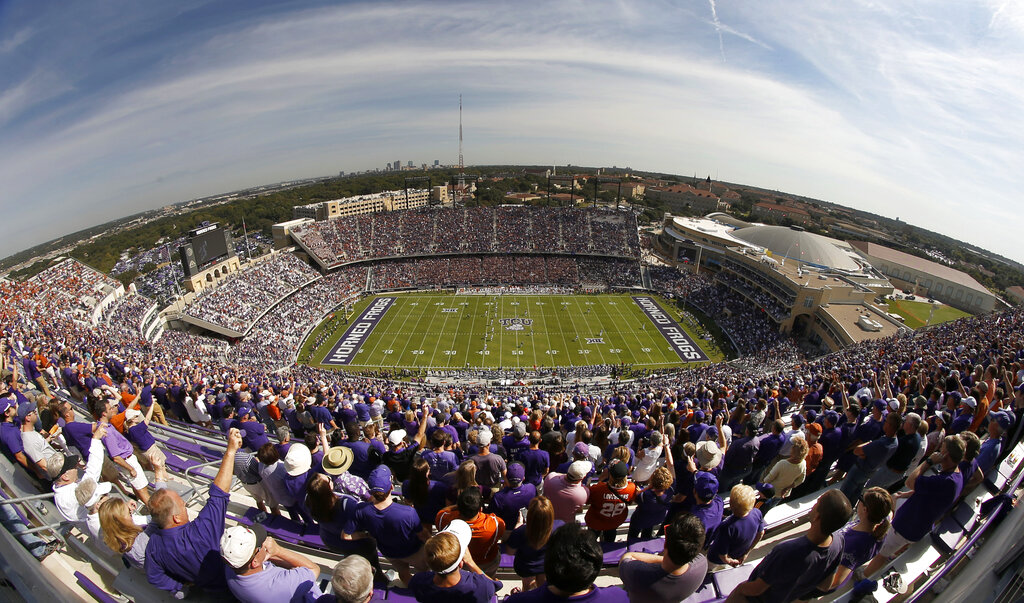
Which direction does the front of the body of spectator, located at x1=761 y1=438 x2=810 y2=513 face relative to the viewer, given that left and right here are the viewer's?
facing away from the viewer and to the left of the viewer

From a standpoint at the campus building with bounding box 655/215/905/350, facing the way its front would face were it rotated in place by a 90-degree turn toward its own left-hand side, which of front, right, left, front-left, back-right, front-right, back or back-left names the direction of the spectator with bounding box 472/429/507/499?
front-right

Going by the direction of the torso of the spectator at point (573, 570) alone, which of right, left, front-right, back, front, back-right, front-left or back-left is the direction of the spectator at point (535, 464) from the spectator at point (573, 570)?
front

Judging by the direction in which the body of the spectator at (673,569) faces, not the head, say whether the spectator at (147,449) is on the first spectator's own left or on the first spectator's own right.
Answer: on the first spectator's own left

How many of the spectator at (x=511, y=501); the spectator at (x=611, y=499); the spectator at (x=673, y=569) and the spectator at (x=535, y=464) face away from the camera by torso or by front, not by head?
4

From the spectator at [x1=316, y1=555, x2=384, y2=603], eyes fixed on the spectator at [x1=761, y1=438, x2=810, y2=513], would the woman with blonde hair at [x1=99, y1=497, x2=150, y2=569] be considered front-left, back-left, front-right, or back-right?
back-left

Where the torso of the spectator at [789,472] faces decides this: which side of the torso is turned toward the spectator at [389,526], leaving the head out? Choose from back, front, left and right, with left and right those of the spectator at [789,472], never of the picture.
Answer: left

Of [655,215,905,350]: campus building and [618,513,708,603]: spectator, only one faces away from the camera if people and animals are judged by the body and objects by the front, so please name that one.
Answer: the spectator

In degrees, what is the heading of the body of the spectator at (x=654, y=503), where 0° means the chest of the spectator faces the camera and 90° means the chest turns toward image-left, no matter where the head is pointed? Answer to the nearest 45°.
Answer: approximately 180°

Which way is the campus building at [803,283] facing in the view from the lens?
facing the viewer and to the left of the viewer

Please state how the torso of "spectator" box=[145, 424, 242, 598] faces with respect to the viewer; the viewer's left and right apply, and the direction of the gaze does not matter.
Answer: facing away from the viewer and to the right of the viewer

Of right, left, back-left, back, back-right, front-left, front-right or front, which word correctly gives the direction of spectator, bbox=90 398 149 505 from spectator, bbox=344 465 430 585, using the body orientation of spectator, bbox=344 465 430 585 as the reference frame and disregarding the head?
front-left

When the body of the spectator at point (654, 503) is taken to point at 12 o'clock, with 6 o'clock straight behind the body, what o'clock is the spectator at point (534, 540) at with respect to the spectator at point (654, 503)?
the spectator at point (534, 540) is roughly at 7 o'clock from the spectator at point (654, 503).

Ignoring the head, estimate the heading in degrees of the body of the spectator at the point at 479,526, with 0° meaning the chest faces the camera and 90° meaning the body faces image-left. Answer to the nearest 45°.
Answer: approximately 180°

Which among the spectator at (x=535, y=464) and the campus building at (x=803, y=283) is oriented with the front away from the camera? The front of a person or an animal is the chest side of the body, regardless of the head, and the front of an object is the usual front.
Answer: the spectator

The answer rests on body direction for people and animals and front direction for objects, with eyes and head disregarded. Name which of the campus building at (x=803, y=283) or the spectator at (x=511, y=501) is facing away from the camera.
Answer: the spectator

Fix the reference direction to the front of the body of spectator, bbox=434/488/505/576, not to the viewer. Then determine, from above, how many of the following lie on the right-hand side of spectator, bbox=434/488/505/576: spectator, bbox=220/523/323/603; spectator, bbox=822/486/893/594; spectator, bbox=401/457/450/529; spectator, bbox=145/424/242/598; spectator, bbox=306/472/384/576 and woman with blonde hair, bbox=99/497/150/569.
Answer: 1

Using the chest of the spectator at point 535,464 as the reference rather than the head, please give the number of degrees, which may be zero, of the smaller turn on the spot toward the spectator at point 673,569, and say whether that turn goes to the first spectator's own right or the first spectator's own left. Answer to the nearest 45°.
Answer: approximately 180°

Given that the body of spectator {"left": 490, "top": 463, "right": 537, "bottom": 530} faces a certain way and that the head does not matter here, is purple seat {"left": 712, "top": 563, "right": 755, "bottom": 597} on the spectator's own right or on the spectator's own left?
on the spectator's own right

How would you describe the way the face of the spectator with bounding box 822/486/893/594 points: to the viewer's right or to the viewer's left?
to the viewer's left
